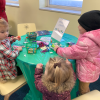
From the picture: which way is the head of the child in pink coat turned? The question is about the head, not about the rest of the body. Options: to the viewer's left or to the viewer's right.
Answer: to the viewer's left

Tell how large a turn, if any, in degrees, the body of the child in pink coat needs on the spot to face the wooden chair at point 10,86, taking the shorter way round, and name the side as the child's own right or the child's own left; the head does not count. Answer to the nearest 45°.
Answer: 0° — they already face it

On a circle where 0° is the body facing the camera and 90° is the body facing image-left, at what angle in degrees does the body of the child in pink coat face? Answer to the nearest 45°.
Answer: approximately 90°
